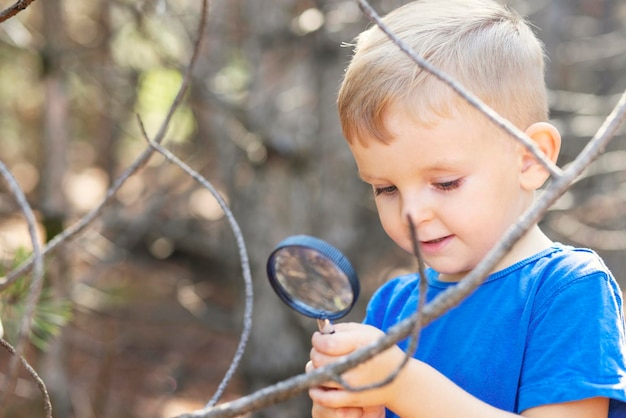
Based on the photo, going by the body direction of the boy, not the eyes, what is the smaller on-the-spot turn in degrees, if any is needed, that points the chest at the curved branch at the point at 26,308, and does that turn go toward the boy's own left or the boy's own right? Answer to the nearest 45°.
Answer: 0° — they already face it

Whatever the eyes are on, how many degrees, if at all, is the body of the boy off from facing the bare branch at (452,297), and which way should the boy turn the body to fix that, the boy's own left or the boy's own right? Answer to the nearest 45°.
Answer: approximately 45° to the boy's own left

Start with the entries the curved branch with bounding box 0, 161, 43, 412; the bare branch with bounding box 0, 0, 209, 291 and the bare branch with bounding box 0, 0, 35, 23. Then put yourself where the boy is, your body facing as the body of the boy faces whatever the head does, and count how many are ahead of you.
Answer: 3

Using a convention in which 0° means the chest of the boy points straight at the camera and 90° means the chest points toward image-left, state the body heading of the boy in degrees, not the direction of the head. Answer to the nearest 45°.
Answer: approximately 45°
